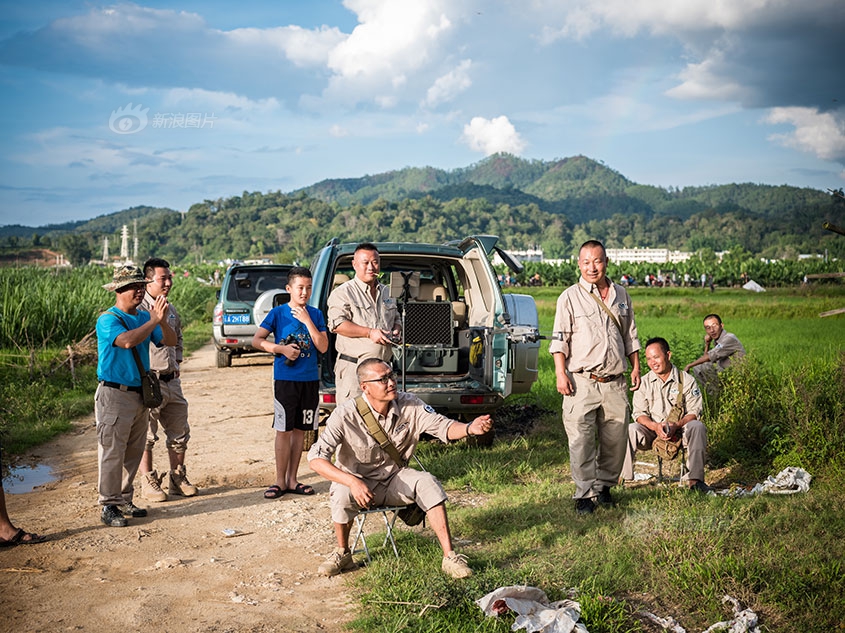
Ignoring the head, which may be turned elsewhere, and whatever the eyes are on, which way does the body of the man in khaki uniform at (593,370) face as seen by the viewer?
toward the camera

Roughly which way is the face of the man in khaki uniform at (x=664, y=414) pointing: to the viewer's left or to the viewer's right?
to the viewer's left

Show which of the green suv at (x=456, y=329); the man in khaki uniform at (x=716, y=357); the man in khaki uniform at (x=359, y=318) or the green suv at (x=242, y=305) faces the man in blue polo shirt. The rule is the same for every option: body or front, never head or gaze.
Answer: the man in khaki uniform at (x=716, y=357)

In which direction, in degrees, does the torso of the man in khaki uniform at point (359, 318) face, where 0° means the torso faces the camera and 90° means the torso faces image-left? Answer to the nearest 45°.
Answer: approximately 315°

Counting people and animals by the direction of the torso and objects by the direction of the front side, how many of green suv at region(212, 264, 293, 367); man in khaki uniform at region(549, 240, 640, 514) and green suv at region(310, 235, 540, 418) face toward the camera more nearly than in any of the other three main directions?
1

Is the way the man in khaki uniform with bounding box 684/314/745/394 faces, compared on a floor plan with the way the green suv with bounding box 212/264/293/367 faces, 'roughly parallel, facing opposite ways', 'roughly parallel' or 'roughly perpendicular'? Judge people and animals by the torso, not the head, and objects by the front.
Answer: roughly perpendicular

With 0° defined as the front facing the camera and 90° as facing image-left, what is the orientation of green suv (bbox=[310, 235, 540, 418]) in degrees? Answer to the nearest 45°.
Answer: approximately 180°

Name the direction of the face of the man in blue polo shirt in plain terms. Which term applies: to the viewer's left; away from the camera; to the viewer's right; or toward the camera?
to the viewer's right

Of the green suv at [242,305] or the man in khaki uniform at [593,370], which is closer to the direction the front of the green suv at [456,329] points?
the green suv

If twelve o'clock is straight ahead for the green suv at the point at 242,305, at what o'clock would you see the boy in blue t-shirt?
The boy in blue t-shirt is roughly at 6 o'clock from the green suv.

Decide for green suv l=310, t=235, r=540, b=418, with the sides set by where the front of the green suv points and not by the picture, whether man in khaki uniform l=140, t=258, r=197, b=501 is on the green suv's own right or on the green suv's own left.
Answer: on the green suv's own left

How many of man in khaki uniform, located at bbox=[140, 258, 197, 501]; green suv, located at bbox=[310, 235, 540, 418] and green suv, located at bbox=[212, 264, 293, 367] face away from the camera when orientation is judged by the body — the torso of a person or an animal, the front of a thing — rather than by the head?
2

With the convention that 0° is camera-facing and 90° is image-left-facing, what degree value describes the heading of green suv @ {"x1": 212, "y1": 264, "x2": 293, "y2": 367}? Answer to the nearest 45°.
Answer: approximately 180°

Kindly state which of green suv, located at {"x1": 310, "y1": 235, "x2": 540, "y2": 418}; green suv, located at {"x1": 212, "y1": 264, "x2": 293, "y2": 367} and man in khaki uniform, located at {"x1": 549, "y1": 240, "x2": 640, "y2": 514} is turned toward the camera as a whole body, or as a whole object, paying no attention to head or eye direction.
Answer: the man in khaki uniform

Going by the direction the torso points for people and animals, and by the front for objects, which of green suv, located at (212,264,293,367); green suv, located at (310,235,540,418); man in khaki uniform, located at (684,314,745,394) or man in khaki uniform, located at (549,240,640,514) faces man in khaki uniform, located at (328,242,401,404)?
man in khaki uniform, located at (684,314,745,394)
